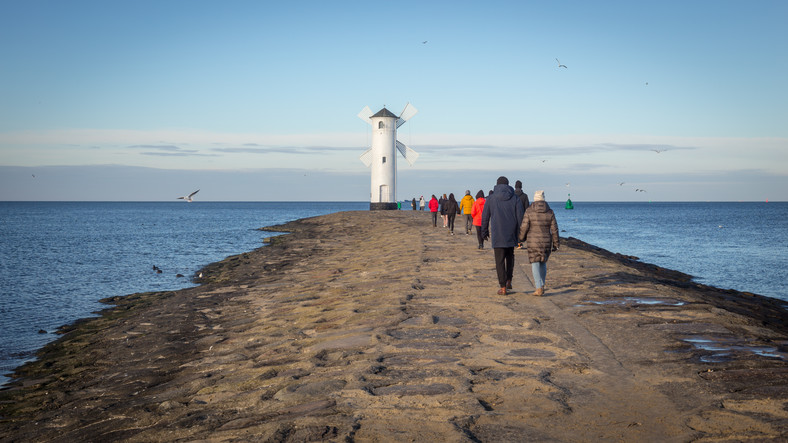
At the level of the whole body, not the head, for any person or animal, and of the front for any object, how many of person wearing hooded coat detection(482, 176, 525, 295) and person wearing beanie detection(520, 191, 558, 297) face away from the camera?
2

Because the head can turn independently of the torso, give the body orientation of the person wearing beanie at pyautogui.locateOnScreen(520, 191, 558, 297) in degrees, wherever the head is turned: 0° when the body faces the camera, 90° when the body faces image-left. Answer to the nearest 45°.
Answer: approximately 180°

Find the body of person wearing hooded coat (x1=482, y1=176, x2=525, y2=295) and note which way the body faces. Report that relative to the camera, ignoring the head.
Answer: away from the camera

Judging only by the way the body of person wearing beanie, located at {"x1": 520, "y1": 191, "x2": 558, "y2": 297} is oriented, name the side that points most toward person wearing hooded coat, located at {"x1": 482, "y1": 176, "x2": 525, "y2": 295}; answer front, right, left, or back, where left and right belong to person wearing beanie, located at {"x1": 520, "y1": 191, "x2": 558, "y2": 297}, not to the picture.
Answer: left

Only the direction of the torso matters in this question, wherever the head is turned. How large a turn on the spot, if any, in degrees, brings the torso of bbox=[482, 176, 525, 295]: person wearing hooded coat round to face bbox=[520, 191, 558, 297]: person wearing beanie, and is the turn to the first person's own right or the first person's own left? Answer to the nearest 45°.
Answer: approximately 135° to the first person's own right
